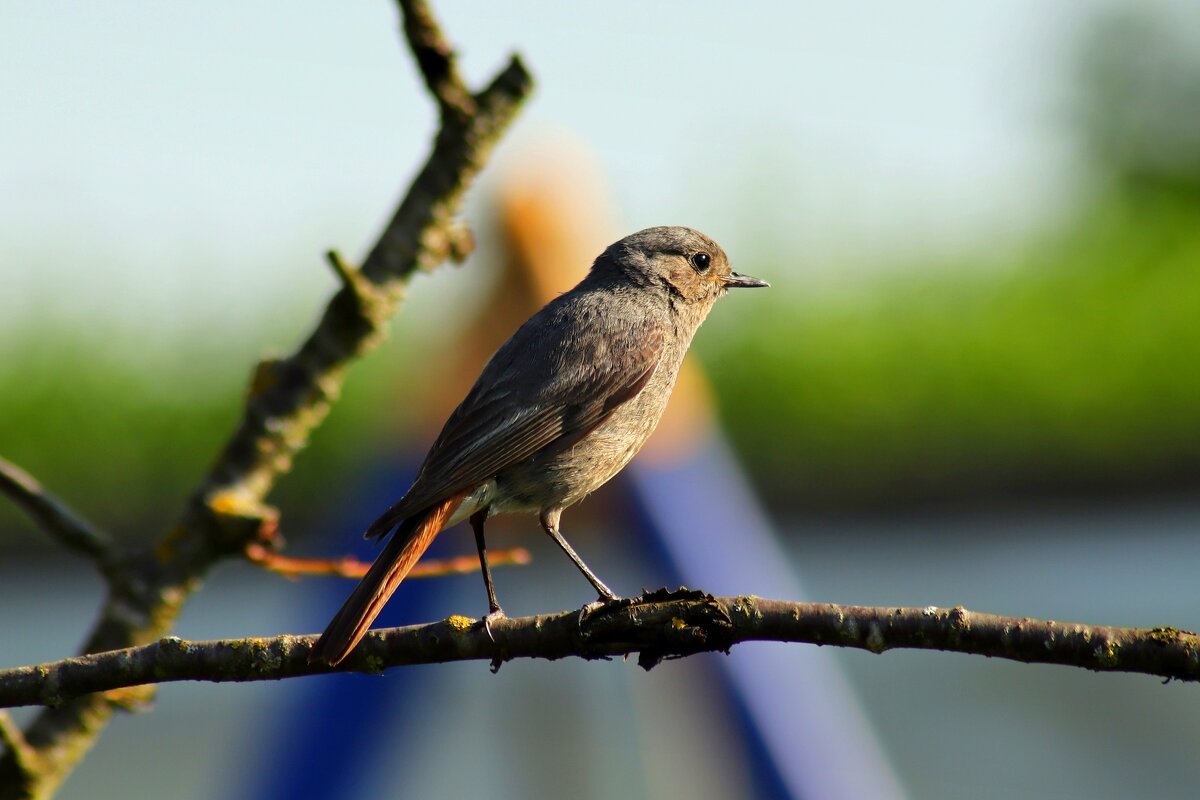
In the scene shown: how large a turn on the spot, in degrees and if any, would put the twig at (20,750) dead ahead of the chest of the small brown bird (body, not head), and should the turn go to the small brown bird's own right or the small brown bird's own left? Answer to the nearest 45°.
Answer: approximately 180°

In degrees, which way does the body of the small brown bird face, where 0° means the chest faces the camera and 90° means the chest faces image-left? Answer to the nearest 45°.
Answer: approximately 270°

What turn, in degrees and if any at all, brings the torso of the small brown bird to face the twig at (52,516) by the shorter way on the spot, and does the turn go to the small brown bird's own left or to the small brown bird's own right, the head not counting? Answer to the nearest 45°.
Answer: approximately 180°
